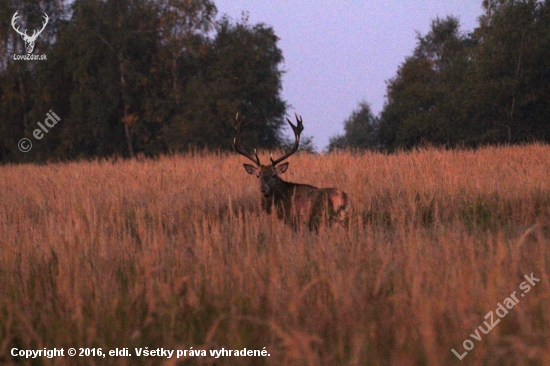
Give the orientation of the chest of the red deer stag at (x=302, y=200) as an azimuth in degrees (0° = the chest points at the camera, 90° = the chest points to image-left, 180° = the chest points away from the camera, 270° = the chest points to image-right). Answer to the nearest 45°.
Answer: approximately 90°

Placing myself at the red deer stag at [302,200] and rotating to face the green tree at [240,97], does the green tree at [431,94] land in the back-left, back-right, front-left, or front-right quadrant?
front-right

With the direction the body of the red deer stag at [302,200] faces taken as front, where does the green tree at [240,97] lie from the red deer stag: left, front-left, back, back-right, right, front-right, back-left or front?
right

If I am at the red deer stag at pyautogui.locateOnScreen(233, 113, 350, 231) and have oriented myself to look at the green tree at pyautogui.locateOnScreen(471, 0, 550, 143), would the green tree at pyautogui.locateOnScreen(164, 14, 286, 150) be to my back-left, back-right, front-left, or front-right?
front-left

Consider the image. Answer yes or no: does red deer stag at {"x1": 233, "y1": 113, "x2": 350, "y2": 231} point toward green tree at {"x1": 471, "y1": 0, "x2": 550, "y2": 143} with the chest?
no

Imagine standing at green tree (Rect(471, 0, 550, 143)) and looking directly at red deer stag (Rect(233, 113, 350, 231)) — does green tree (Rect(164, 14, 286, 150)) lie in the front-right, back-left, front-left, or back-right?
front-right

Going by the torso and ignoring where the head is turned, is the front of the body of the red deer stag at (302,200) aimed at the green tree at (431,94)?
no

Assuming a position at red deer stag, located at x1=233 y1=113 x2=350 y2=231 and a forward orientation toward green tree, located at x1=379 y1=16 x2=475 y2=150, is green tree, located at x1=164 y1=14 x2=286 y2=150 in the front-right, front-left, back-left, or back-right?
front-left
